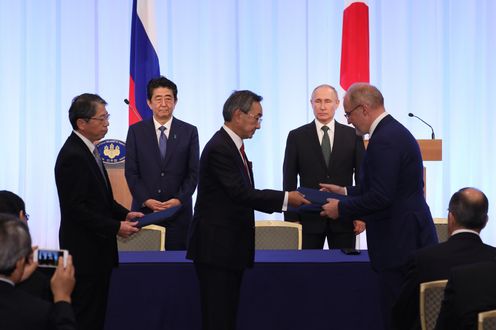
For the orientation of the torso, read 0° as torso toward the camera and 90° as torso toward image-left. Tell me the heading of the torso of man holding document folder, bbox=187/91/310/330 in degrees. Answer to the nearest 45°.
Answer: approximately 270°

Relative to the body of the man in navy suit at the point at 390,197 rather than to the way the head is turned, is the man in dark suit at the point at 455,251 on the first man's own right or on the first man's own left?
on the first man's own left

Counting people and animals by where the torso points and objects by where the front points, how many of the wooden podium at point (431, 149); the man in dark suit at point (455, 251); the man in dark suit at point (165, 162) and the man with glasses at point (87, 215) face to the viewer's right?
1

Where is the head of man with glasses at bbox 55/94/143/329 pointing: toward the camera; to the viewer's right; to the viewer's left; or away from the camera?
to the viewer's right

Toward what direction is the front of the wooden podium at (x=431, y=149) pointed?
toward the camera

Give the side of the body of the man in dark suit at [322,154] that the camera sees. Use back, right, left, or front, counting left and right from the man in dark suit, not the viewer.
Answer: front

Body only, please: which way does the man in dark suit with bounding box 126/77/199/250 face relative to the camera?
toward the camera

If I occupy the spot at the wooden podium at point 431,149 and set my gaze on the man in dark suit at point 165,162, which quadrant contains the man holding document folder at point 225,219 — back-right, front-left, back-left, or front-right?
front-left

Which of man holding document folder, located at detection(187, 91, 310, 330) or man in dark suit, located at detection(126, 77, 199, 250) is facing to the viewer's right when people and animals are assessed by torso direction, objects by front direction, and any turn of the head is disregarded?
the man holding document folder

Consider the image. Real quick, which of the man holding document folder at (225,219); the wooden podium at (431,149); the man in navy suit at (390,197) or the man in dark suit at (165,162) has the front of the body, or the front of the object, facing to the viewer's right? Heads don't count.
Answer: the man holding document folder

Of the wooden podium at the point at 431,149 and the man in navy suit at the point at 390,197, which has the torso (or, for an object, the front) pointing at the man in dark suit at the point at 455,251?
the wooden podium

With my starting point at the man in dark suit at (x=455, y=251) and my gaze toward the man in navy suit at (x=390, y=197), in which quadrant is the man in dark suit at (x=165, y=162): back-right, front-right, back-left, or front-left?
front-left

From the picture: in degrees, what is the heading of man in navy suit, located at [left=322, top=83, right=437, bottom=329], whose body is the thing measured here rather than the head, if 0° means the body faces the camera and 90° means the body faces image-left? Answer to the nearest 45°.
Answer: approximately 90°

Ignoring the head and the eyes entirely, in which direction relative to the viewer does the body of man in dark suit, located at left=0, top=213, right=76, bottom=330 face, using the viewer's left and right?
facing away from the viewer and to the right of the viewer
